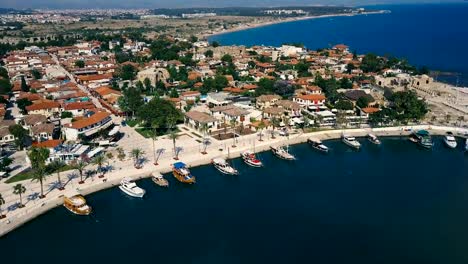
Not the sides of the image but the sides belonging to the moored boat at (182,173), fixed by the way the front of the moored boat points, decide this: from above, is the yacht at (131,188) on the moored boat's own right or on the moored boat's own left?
on the moored boat's own right

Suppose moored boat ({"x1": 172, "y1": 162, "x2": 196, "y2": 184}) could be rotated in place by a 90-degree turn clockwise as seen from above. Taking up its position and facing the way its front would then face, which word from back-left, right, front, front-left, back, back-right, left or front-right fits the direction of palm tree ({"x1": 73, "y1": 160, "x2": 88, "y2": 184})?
front-right

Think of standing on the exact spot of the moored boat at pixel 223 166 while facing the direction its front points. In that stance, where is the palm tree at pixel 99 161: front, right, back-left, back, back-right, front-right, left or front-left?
back-right

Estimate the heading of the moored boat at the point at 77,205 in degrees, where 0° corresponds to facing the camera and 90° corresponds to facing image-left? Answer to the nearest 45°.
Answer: approximately 315°

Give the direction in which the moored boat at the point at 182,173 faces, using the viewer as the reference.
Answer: facing the viewer and to the right of the viewer

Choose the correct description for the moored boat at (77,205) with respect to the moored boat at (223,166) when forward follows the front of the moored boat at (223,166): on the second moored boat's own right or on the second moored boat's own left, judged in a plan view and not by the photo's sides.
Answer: on the second moored boat's own right

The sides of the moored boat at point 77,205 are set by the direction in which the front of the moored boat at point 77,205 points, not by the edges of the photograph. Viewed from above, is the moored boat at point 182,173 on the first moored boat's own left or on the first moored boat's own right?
on the first moored boat's own left
